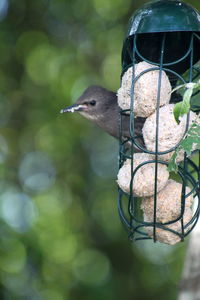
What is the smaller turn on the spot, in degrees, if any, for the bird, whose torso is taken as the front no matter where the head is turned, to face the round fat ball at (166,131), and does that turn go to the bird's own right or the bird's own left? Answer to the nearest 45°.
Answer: approximately 90° to the bird's own left

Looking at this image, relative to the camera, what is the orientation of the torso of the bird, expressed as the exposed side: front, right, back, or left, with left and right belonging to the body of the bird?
left
